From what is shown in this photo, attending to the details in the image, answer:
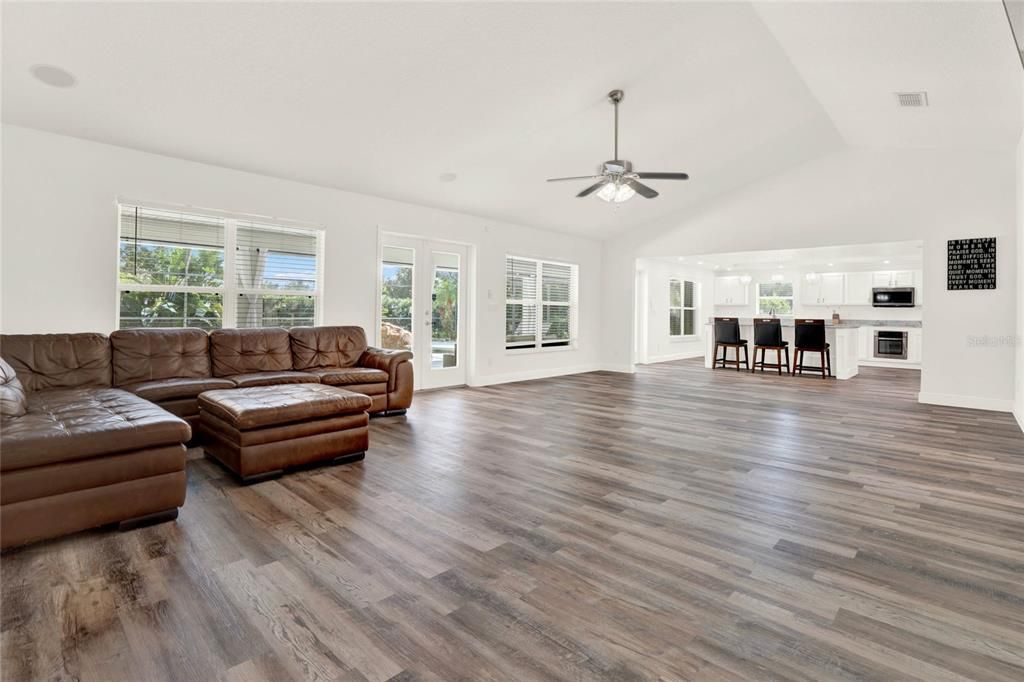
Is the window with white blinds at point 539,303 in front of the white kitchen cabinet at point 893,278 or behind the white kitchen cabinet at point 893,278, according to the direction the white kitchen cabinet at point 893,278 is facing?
in front

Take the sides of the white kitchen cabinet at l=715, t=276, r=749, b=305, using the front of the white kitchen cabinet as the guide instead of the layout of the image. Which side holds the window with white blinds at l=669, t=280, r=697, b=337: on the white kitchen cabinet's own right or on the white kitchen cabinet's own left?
on the white kitchen cabinet's own right

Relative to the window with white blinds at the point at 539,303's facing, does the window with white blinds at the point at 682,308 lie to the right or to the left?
on its left

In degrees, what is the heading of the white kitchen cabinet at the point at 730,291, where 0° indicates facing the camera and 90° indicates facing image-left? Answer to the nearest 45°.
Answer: approximately 0°

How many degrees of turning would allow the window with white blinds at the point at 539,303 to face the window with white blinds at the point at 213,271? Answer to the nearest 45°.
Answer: approximately 90° to its right

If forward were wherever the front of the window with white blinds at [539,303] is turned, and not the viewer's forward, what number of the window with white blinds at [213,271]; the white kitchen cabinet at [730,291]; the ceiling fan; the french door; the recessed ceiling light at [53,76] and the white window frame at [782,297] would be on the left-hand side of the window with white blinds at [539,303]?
2

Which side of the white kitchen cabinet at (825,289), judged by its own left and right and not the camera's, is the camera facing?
front

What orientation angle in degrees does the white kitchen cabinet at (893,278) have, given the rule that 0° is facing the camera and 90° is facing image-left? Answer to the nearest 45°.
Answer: approximately 0°

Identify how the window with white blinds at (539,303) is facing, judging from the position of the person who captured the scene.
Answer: facing the viewer and to the right of the viewer

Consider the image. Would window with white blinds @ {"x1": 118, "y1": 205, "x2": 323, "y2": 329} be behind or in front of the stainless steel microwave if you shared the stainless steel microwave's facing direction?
in front

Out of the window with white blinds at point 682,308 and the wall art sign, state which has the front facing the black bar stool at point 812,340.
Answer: the window with white blinds

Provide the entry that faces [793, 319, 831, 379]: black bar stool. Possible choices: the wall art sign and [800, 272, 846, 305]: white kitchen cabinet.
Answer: the white kitchen cabinet
